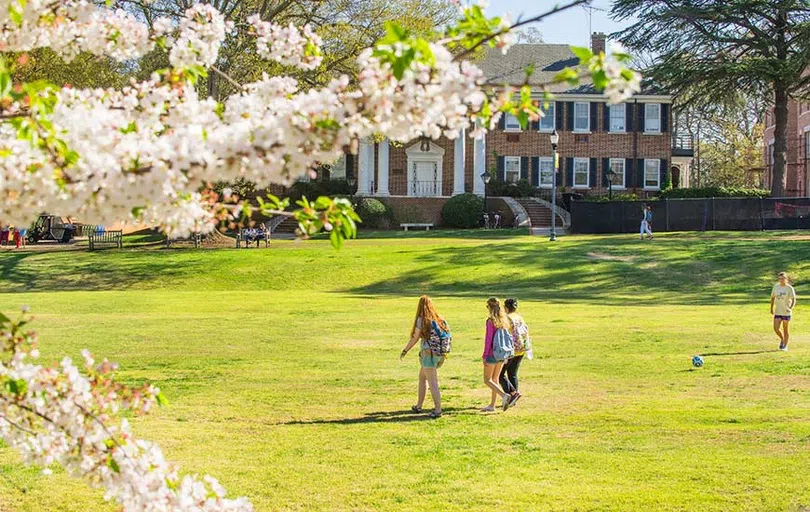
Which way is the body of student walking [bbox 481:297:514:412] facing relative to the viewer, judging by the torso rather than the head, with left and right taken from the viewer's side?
facing away from the viewer and to the left of the viewer

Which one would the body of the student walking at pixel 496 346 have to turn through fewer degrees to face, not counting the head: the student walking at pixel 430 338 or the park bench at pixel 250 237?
the park bench

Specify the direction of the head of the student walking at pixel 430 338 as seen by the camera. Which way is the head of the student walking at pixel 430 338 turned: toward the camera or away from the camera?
away from the camera

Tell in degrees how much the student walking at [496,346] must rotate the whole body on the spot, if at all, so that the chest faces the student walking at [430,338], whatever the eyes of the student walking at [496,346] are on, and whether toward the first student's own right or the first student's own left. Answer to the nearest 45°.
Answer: approximately 90° to the first student's own left

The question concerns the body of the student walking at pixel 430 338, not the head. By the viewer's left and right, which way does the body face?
facing away from the viewer and to the left of the viewer

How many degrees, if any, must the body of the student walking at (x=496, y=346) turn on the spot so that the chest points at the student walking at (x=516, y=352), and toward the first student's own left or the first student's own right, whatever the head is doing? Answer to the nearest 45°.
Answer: approximately 90° to the first student's own right

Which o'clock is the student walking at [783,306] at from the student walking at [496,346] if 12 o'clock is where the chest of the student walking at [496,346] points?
the student walking at [783,306] is roughly at 3 o'clock from the student walking at [496,346].

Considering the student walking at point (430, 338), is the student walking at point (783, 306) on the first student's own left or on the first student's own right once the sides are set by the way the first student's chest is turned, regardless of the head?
on the first student's own right

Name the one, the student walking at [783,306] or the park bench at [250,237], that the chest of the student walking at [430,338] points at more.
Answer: the park bench
